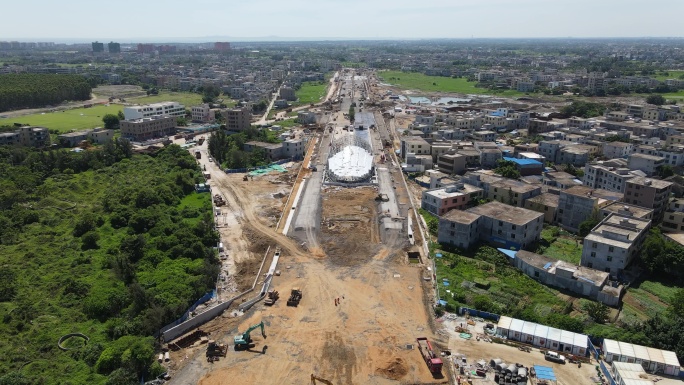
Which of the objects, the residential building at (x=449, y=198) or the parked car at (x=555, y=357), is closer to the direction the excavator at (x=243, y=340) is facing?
the residential building

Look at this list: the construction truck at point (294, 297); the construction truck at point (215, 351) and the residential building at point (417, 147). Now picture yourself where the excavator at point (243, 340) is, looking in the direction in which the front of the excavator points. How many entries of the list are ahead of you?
2

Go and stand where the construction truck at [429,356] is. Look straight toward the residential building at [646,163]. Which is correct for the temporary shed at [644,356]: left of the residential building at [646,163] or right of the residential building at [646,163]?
right

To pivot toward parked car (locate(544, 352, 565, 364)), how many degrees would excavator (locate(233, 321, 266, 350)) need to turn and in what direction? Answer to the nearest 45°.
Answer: approximately 45° to its right

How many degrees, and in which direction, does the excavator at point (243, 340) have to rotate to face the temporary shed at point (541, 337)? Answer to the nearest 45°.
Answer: approximately 45° to its right

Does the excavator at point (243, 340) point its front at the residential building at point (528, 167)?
yes

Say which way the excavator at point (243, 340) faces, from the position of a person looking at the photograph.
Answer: facing away from the viewer and to the right of the viewer

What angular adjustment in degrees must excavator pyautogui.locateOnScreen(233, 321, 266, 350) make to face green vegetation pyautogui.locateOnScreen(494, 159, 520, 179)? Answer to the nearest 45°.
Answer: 0° — it already faces it

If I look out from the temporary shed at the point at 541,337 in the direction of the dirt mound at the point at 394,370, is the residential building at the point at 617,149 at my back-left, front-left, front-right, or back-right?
back-right

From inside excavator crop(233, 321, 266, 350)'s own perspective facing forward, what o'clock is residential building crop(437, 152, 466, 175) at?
The residential building is roughly at 10 o'clock from the excavator.
